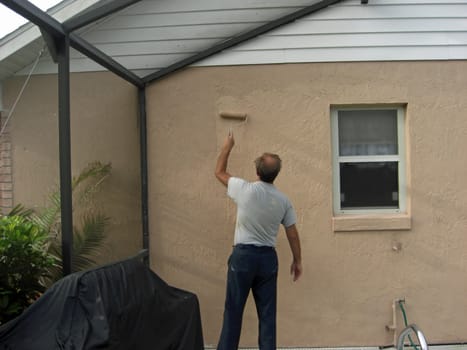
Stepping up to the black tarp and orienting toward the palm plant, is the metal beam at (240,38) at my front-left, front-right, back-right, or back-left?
front-right

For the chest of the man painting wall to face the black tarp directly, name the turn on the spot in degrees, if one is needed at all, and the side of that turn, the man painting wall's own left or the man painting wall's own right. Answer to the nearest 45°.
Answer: approximately 135° to the man painting wall's own left

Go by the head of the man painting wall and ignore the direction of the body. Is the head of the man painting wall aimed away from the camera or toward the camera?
away from the camera

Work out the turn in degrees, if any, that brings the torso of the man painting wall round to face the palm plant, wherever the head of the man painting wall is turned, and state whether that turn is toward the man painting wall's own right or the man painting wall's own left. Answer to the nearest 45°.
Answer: approximately 90° to the man painting wall's own left

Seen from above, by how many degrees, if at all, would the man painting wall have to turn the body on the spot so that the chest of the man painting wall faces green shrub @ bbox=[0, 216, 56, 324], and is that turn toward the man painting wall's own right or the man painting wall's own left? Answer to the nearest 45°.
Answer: approximately 135° to the man painting wall's own left

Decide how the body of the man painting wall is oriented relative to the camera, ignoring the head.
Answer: away from the camera
